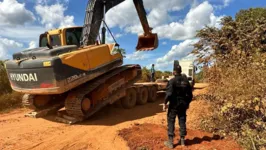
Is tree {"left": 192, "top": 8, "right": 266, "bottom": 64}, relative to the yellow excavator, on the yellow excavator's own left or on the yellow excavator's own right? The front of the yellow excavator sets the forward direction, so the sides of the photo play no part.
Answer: on the yellow excavator's own right

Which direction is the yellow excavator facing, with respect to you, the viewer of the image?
facing away from the viewer and to the right of the viewer

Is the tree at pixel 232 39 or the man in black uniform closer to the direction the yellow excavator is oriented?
the tree

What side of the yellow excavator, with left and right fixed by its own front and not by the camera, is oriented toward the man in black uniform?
right
